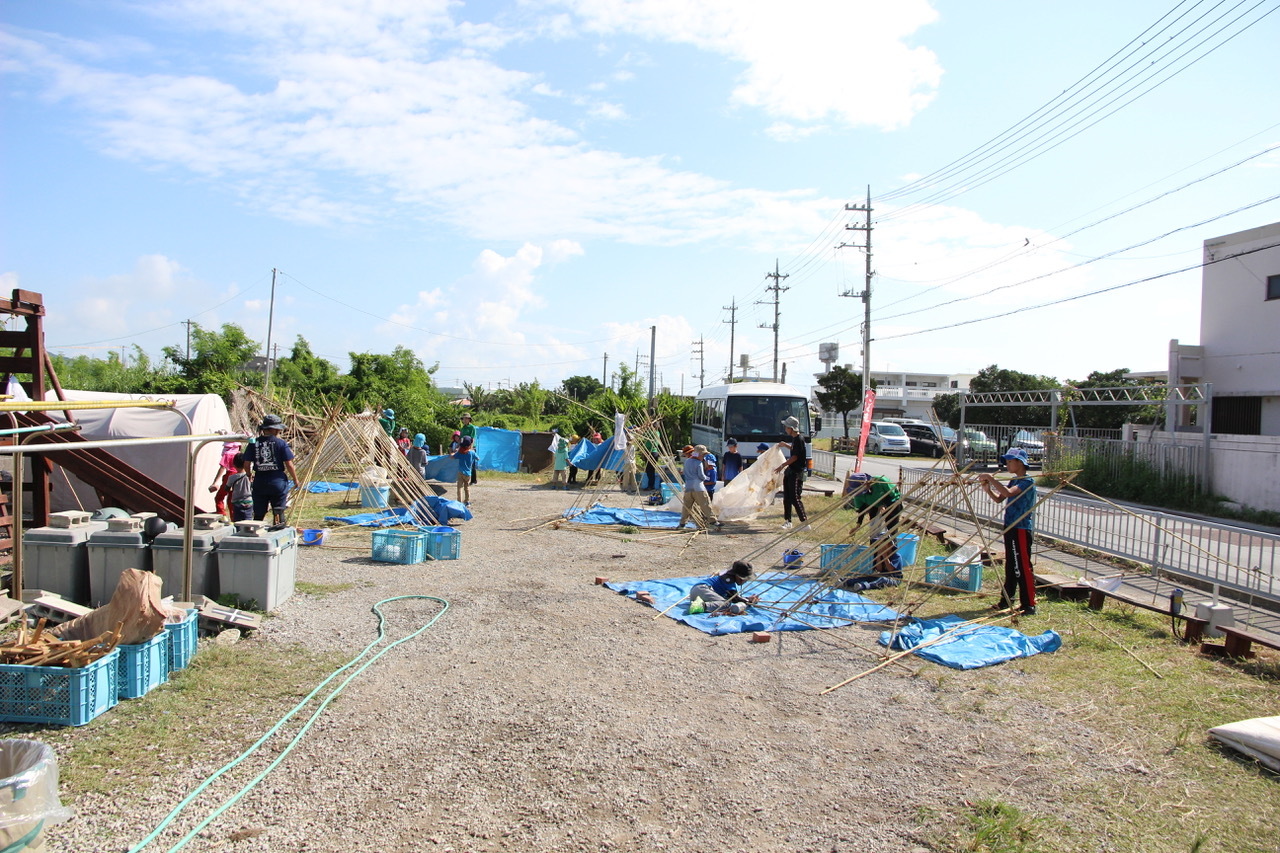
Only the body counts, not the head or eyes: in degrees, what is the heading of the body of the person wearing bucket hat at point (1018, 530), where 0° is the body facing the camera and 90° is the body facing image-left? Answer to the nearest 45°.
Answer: approximately 90°

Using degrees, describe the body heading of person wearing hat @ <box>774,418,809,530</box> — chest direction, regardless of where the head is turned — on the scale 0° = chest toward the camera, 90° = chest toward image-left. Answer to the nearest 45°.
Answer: approximately 90°

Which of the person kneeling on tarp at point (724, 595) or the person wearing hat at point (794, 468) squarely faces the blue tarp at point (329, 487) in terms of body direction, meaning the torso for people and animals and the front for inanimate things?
the person wearing hat

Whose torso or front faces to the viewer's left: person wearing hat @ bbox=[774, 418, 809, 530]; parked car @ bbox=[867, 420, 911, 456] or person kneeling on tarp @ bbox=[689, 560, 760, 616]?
the person wearing hat

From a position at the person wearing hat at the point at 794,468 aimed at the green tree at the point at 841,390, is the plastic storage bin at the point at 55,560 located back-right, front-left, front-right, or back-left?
back-left

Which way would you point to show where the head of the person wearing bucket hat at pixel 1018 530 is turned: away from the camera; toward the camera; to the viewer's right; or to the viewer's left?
to the viewer's left

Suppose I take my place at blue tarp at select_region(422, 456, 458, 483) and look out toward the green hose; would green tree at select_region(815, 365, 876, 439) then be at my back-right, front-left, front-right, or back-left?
back-left

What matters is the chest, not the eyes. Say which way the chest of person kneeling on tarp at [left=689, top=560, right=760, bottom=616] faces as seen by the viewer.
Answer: to the viewer's right

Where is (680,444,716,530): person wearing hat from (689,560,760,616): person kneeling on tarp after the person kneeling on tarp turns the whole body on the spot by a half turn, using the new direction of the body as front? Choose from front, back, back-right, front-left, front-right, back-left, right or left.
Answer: right

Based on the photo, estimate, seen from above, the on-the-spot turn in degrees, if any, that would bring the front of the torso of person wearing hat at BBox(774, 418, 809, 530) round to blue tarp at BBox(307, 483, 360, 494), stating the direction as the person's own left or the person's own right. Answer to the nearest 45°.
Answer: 0° — they already face it

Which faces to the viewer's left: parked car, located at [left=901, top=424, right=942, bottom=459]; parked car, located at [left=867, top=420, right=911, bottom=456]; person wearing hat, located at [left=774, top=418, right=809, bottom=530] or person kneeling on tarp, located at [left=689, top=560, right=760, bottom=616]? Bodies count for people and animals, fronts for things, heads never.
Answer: the person wearing hat

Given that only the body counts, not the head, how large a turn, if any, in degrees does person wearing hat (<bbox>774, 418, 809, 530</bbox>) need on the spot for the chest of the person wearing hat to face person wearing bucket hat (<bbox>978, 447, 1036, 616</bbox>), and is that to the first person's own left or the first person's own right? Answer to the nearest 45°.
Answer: approximately 90° to the first person's own left

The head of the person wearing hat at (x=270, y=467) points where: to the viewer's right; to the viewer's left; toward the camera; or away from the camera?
away from the camera
